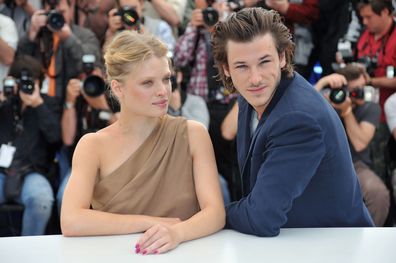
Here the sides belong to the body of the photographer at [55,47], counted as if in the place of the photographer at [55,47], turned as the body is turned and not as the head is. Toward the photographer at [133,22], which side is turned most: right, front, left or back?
left

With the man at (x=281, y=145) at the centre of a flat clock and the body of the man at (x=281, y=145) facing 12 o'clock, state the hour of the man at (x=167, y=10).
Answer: the man at (x=167, y=10) is roughly at 4 o'clock from the man at (x=281, y=145).

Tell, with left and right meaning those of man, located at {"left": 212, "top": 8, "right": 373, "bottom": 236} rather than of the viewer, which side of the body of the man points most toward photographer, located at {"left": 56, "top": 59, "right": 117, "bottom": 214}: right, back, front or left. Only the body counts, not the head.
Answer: right

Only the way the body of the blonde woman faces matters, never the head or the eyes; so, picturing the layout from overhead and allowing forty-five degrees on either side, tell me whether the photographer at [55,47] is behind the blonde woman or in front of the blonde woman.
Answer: behind

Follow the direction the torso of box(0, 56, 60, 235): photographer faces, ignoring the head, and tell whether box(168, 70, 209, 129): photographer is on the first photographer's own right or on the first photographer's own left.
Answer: on the first photographer's own left

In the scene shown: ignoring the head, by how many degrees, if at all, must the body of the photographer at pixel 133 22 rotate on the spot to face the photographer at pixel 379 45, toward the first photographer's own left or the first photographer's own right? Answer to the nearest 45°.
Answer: approximately 90° to the first photographer's own left

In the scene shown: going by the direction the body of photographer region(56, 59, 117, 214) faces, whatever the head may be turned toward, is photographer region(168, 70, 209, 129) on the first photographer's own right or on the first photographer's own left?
on the first photographer's own left

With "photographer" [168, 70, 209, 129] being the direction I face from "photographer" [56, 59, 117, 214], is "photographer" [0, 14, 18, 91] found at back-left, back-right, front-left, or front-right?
back-left

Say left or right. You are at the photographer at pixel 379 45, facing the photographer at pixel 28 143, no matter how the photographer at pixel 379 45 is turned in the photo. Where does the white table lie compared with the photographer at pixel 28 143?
left

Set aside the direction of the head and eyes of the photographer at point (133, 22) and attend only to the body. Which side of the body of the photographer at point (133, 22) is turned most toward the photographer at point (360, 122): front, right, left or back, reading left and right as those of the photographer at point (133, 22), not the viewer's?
left
